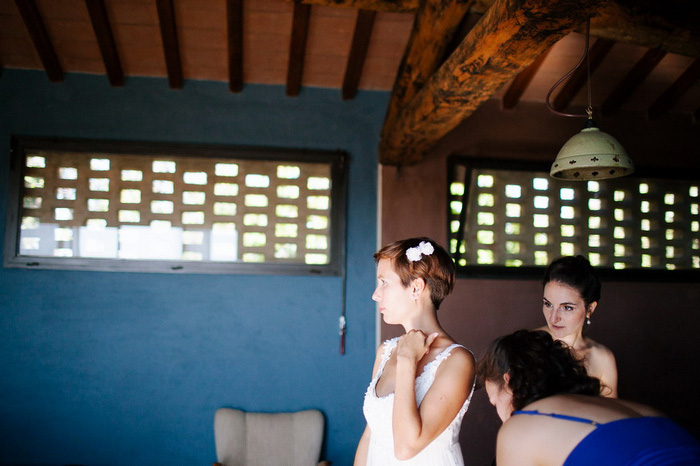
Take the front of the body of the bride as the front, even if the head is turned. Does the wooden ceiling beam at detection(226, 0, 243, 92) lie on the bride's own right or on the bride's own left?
on the bride's own right

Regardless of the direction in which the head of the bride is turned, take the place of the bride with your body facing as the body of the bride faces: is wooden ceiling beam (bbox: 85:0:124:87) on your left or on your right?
on your right

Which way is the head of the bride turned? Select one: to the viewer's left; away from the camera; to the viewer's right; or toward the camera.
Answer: to the viewer's left

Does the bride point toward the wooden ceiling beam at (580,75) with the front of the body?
no

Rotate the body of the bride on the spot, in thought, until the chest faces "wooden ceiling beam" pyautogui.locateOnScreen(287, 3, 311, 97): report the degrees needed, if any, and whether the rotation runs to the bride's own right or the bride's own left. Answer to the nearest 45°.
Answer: approximately 90° to the bride's own right

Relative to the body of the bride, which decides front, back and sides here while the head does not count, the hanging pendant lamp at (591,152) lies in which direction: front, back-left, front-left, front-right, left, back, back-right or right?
back

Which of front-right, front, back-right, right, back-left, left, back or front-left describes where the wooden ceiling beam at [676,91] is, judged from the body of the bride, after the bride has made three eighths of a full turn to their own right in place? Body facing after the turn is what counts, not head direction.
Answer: front-right

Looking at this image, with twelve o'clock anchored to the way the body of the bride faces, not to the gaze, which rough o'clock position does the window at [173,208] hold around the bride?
The window is roughly at 3 o'clock from the bride.

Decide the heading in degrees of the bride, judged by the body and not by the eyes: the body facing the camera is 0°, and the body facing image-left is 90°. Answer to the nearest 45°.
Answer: approximately 45°

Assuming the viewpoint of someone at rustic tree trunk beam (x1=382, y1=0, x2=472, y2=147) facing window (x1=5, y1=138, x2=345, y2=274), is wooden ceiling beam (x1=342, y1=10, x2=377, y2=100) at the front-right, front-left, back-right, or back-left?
front-right

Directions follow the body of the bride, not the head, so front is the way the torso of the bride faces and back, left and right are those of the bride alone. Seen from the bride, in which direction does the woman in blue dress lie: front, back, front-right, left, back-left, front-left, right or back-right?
left
